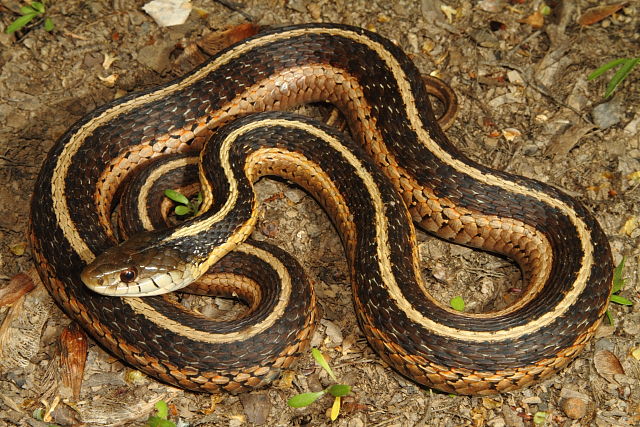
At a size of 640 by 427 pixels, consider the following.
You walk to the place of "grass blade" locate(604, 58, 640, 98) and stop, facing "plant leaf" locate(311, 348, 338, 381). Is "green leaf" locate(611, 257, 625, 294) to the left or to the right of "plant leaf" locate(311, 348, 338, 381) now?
left

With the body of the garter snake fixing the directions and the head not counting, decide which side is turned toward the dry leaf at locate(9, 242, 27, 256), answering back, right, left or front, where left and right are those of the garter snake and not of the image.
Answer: front

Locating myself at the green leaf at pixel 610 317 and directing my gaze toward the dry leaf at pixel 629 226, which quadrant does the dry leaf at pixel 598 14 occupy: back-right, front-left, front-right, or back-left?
front-left

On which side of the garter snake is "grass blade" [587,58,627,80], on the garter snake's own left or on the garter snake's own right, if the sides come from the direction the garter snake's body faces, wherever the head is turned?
on the garter snake's own right

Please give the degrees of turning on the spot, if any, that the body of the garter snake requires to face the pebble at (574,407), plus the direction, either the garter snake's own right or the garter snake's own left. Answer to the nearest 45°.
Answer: approximately 180°

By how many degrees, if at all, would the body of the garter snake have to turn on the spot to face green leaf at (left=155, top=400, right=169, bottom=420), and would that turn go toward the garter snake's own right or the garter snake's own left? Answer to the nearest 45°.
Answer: approximately 45° to the garter snake's own left

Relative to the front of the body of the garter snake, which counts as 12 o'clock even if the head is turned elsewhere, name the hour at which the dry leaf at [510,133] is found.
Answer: The dry leaf is roughly at 4 o'clock from the garter snake.

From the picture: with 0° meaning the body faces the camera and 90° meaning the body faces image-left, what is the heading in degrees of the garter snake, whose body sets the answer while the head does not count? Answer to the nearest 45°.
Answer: approximately 90°

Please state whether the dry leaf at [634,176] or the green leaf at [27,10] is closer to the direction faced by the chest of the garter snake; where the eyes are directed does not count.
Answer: the green leaf

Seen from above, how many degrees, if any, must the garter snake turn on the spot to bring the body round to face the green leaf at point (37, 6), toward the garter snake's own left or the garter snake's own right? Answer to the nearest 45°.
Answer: approximately 45° to the garter snake's own right

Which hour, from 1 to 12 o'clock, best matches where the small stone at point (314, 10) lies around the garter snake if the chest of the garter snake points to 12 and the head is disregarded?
The small stone is roughly at 2 o'clock from the garter snake.

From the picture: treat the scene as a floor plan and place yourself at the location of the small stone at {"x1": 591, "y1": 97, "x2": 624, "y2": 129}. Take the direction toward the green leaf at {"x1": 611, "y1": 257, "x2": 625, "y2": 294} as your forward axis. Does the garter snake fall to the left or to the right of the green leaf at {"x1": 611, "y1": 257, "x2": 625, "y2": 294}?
right

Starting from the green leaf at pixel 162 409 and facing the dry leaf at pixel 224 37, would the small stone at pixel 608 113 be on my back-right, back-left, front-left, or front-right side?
front-right

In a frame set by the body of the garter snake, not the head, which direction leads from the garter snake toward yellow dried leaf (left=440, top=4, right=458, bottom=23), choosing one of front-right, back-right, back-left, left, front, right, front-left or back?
right

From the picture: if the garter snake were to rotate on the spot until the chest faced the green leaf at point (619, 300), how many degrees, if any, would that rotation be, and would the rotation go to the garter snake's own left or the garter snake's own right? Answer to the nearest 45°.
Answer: approximately 180°

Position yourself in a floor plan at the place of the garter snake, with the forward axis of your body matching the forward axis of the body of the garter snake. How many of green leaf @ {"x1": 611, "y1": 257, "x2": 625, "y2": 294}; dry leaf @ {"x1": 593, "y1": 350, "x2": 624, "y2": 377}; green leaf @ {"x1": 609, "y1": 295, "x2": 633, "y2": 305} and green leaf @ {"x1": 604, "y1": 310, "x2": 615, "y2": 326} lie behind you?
4

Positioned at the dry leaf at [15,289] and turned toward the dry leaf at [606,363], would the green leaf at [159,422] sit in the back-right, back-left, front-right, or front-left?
front-right

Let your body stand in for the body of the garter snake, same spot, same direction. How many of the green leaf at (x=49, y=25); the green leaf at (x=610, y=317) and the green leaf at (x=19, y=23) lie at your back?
1
